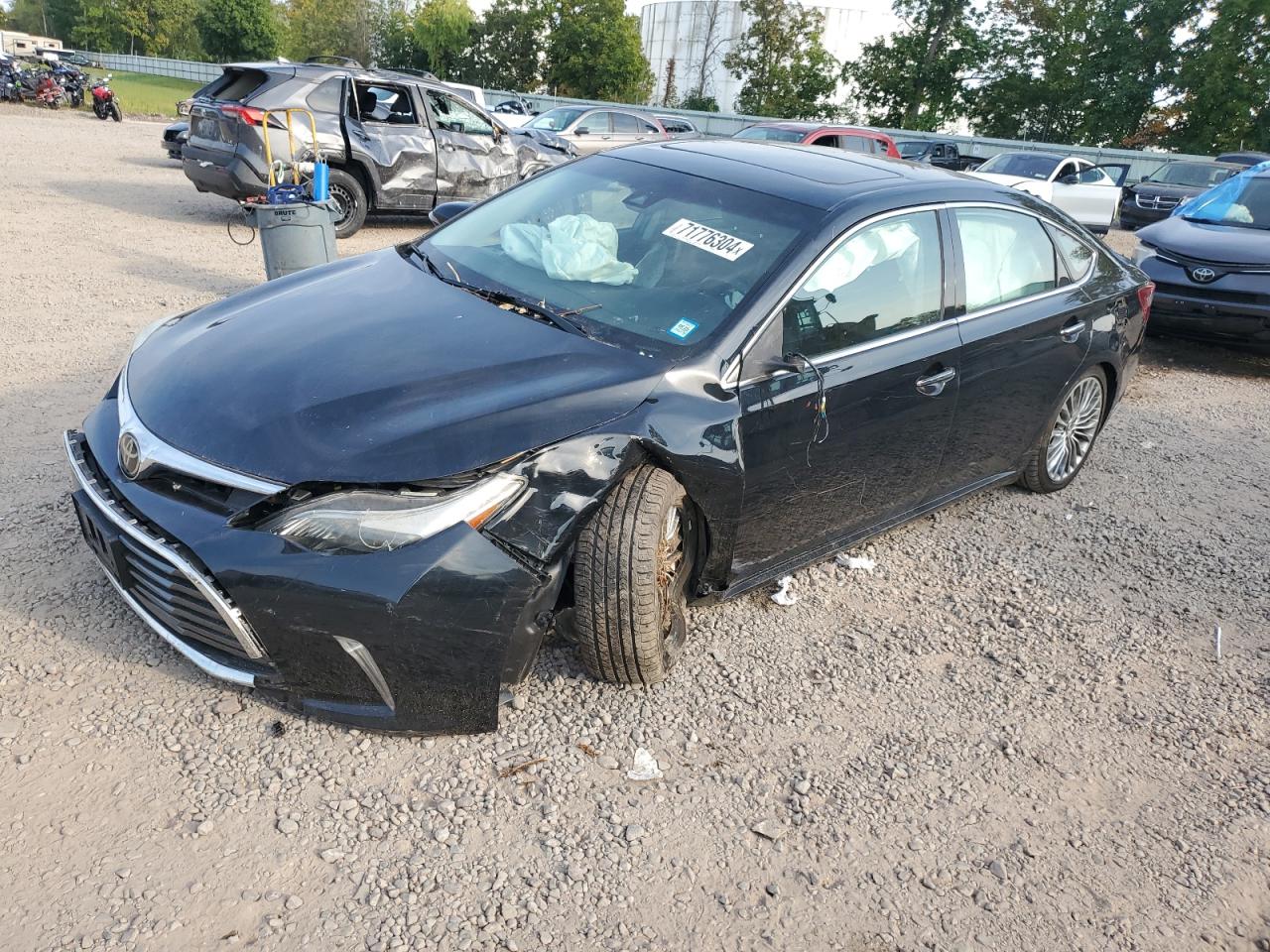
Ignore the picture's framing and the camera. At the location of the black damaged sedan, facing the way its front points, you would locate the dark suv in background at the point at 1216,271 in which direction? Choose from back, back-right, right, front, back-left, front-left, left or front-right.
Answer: back

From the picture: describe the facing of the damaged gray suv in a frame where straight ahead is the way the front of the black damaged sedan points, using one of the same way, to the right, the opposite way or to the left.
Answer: the opposite way

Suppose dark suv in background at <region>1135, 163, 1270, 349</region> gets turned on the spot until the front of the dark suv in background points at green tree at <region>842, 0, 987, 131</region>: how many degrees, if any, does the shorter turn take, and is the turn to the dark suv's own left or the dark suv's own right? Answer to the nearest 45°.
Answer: approximately 135° to the dark suv's own right

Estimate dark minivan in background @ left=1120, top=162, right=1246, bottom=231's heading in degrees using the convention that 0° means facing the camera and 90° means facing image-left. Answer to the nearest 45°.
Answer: approximately 45°

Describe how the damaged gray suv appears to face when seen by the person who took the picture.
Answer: facing away from the viewer and to the right of the viewer

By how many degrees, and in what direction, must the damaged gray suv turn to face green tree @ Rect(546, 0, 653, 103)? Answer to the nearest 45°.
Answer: approximately 45° to its left

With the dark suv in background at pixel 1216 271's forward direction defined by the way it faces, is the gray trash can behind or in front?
in front

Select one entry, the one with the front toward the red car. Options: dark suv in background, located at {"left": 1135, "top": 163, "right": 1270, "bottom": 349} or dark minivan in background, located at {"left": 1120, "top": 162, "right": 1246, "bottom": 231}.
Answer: dark minivan in background, located at {"left": 1120, "top": 162, "right": 1246, "bottom": 231}

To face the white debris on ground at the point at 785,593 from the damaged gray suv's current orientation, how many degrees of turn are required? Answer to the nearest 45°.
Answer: approximately 135° to its right

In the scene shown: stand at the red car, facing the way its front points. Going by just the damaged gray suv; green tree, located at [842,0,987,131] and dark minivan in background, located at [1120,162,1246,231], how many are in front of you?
1

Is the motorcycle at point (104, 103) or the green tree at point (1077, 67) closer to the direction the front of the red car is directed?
the motorcycle

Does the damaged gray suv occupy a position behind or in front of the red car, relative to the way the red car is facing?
in front

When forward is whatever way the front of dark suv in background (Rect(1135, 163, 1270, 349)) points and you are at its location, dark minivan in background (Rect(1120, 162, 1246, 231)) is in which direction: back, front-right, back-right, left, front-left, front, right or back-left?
back-right

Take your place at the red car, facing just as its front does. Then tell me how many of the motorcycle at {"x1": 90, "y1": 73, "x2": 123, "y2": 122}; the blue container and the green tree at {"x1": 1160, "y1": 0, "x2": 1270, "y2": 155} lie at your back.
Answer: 1
